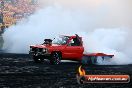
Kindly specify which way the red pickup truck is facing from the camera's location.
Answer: facing the viewer and to the left of the viewer
